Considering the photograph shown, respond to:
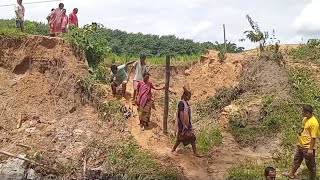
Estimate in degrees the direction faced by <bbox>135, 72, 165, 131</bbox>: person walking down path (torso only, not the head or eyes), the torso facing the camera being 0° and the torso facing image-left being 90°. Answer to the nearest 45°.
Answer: approximately 0°

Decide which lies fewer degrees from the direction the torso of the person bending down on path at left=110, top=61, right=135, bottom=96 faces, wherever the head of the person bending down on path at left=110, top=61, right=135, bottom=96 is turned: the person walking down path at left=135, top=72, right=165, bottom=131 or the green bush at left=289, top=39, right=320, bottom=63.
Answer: the person walking down path

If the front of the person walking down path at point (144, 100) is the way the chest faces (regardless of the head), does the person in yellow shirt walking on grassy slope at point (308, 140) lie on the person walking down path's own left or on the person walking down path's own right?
on the person walking down path's own left
